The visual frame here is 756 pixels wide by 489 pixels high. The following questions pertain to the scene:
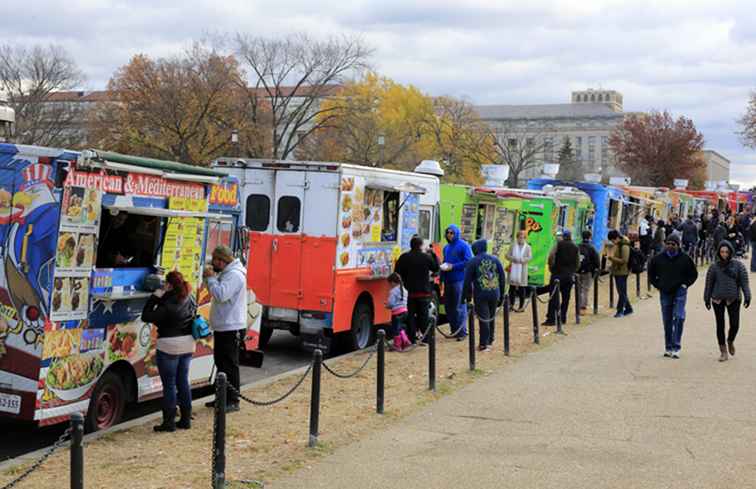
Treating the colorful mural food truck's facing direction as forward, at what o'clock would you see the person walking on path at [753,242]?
The person walking on path is roughly at 12 o'clock from the colorful mural food truck.

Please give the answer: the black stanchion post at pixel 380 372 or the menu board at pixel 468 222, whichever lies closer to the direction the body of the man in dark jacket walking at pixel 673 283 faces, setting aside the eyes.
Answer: the black stanchion post

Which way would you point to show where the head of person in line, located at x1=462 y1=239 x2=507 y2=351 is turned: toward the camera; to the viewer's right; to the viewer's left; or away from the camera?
away from the camera

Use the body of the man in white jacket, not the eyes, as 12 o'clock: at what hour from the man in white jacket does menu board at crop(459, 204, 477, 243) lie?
The menu board is roughly at 4 o'clock from the man in white jacket.

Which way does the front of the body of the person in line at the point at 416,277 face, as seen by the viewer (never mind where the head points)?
away from the camera

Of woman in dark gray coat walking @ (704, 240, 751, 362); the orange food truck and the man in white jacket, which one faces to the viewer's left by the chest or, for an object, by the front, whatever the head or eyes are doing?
the man in white jacket

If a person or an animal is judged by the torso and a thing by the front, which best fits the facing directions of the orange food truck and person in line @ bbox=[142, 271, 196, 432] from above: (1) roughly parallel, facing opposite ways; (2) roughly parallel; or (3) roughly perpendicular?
roughly perpendicular

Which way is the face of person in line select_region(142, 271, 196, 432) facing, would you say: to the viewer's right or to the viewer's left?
to the viewer's left
